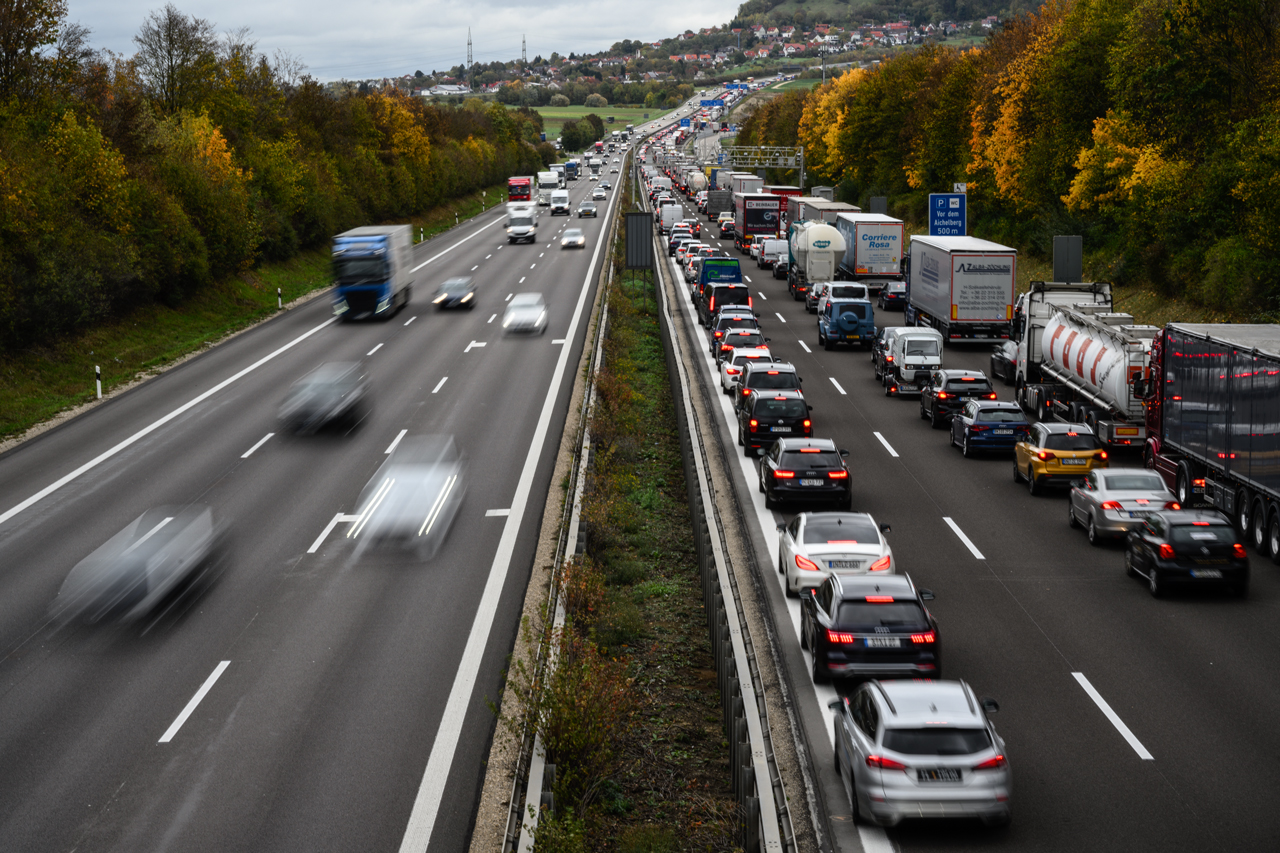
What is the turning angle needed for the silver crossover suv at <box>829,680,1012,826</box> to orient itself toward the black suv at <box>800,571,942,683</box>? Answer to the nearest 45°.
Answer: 0° — it already faces it

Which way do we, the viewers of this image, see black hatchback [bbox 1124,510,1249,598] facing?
facing away from the viewer and to the left of the viewer

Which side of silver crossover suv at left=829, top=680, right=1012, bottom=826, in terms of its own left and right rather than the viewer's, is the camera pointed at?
back

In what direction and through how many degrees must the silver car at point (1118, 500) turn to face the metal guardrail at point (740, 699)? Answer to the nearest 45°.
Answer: approximately 135° to its left

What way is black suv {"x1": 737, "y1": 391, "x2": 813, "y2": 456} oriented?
away from the camera

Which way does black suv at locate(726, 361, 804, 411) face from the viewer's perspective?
away from the camera

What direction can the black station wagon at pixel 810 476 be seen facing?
away from the camera

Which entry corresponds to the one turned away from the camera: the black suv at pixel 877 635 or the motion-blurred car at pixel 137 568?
the black suv

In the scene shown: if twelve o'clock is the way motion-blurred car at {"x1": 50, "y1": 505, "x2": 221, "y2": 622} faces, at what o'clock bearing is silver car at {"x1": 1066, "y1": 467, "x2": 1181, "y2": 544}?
The silver car is roughly at 8 o'clock from the motion-blurred car.

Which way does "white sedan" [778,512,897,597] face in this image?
away from the camera

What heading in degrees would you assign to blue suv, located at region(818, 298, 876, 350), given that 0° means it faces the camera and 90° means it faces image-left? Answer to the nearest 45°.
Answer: approximately 180°

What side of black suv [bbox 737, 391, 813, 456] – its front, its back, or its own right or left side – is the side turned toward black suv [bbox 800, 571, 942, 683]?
back
